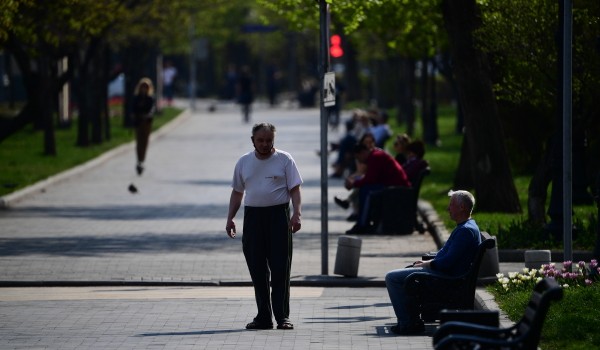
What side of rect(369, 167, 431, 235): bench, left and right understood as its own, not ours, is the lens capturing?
left

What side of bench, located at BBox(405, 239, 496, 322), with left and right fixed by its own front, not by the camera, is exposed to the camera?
left

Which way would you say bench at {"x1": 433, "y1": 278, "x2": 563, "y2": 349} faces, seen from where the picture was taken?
facing to the left of the viewer

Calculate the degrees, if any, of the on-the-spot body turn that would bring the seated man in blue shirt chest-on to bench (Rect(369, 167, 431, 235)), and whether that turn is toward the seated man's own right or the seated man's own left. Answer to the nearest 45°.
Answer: approximately 90° to the seated man's own right

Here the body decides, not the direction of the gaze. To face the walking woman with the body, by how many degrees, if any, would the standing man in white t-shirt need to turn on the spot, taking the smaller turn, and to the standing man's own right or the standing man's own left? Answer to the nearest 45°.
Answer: approximately 180°

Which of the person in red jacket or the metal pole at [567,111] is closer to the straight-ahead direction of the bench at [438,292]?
the person in red jacket

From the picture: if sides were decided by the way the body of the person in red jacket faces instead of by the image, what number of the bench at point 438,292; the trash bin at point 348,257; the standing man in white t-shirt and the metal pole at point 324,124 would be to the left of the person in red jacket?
4

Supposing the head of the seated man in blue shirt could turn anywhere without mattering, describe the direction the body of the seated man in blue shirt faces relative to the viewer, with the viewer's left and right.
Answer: facing to the left of the viewer

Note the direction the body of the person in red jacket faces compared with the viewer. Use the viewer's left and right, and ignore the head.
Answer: facing to the left of the viewer

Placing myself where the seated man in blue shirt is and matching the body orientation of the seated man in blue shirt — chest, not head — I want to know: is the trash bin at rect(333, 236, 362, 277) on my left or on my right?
on my right

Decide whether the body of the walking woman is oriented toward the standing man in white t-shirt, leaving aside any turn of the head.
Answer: yes

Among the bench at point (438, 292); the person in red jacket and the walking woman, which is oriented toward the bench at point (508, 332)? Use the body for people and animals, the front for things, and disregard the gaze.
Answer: the walking woman

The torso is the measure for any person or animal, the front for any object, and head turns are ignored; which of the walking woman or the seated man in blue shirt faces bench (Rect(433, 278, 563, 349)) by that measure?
the walking woman
